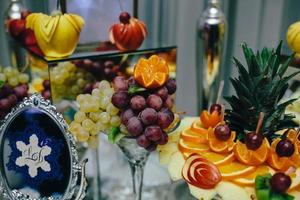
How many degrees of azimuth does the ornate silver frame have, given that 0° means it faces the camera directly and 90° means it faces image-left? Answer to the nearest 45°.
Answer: approximately 0°
